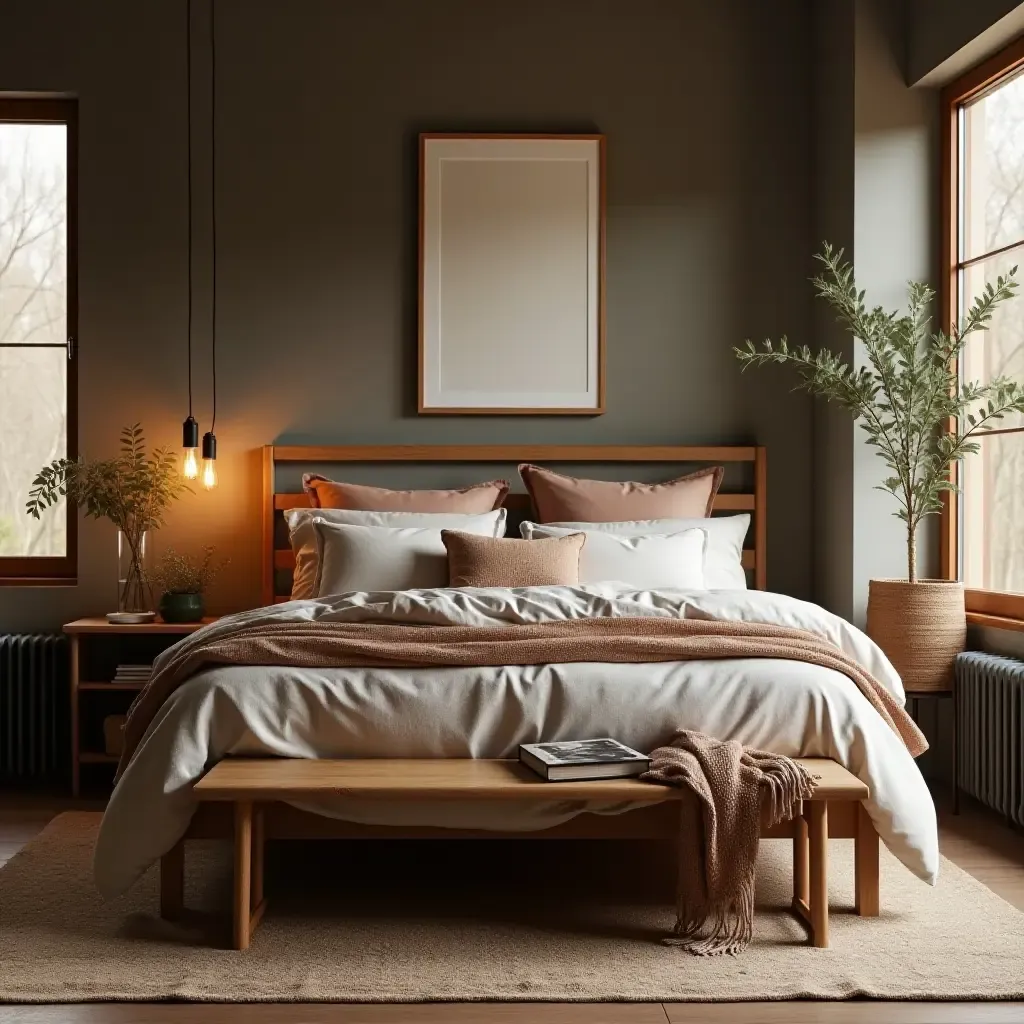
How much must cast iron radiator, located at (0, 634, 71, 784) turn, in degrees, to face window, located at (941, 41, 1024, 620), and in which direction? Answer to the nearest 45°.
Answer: approximately 45° to its left

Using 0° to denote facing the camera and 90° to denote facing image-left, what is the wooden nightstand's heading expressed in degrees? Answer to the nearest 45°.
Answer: approximately 0°

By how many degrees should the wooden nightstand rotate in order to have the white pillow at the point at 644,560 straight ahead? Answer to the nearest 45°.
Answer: approximately 45° to its left

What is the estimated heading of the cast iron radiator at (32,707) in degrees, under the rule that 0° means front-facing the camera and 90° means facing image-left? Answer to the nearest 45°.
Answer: approximately 0°

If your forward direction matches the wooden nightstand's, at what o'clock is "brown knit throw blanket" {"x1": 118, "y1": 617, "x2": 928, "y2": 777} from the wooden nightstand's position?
The brown knit throw blanket is roughly at 11 o'clock from the wooden nightstand.

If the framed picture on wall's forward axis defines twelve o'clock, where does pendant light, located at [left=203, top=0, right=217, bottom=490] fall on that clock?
The pendant light is roughly at 3 o'clock from the framed picture on wall.

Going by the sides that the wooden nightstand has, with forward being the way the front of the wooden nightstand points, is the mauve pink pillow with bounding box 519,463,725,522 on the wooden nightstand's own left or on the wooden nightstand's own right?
on the wooden nightstand's own left

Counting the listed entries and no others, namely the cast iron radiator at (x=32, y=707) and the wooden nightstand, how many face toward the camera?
2

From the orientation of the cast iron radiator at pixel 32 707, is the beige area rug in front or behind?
in front

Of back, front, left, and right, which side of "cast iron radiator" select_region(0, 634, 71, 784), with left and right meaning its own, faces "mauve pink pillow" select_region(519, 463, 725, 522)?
left

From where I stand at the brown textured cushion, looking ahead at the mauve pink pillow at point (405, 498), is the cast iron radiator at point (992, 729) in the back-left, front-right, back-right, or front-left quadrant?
back-right
